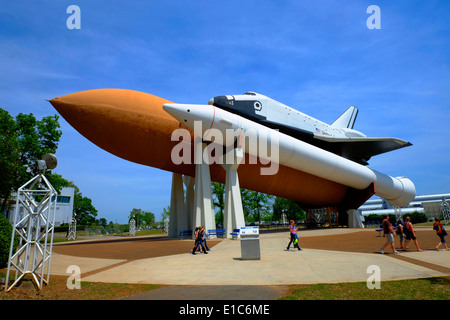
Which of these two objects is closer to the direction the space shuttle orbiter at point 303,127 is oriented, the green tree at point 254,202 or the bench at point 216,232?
the bench

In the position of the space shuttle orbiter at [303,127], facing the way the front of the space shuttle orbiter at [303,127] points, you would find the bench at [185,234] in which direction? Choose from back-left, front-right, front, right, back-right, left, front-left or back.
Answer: front

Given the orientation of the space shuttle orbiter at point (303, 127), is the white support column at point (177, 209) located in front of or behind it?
in front

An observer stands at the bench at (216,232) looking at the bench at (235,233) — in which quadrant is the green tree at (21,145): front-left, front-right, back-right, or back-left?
back-right

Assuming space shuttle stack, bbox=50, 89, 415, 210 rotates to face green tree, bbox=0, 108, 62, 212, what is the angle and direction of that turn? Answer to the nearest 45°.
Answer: approximately 45° to its right

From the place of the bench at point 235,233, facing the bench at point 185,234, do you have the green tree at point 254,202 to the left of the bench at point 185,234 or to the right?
right

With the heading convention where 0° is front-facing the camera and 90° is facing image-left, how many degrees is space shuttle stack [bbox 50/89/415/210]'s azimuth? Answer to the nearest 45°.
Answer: approximately 45°

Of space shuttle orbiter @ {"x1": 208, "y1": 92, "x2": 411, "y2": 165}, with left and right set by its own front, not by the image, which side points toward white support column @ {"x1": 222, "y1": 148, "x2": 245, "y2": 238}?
front

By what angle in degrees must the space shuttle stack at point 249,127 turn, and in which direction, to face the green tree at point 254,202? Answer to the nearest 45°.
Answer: approximately 135° to its right

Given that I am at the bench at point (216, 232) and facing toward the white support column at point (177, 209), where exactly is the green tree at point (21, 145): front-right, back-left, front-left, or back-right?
front-left

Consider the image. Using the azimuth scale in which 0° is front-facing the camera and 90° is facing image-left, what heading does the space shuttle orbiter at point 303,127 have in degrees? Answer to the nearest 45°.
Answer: approximately 45°
